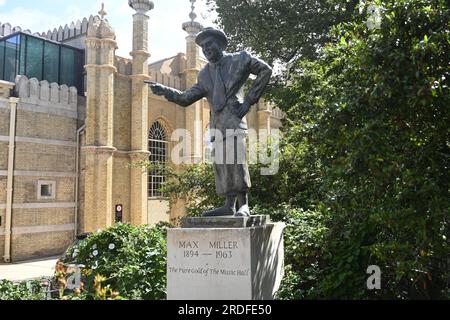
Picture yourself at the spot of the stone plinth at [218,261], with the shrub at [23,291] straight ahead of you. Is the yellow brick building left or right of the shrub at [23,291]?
right

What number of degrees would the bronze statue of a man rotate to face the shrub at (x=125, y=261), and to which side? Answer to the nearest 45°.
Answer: approximately 90° to its right

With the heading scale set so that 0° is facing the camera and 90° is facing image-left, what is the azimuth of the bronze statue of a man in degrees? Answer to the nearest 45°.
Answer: approximately 45°

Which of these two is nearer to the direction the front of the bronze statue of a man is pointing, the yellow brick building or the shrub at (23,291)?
the shrub

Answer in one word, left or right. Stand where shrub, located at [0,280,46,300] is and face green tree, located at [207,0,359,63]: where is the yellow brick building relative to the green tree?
left

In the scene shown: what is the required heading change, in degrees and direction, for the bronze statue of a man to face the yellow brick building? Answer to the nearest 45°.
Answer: approximately 90° to its right

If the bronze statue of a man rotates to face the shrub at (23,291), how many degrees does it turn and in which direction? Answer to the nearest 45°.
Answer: approximately 45° to its right
